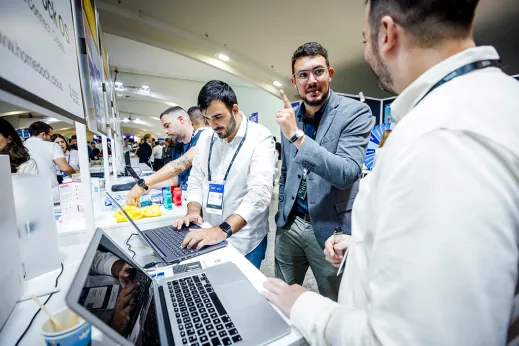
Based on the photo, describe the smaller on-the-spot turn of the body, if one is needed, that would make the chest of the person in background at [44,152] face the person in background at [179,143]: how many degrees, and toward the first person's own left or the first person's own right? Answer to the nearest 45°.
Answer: approximately 90° to the first person's own right

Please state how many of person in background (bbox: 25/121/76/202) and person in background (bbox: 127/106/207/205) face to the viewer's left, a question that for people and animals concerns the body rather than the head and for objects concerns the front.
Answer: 1

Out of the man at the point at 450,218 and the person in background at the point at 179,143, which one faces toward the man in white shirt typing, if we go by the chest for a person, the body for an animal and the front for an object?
the man

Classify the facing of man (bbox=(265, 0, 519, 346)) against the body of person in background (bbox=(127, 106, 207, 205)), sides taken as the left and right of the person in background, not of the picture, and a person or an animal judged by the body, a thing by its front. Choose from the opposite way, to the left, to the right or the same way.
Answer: to the right

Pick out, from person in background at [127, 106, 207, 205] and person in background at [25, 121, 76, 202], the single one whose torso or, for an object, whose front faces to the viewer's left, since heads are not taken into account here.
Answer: person in background at [127, 106, 207, 205]

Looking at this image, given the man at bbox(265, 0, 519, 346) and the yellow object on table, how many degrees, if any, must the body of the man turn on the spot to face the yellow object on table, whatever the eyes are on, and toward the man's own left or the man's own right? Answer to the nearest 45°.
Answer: approximately 45° to the man's own left

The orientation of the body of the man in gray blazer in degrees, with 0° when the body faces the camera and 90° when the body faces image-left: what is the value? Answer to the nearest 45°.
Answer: approximately 45°

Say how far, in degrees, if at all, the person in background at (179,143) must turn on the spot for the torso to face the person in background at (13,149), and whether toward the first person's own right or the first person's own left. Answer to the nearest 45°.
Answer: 0° — they already face them

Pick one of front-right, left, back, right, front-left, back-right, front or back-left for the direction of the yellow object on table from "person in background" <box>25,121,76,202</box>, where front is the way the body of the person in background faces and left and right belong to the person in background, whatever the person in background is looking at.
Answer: back-right

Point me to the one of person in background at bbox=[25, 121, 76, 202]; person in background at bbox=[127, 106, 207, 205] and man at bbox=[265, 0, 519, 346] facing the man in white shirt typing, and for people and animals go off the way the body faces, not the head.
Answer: the man
